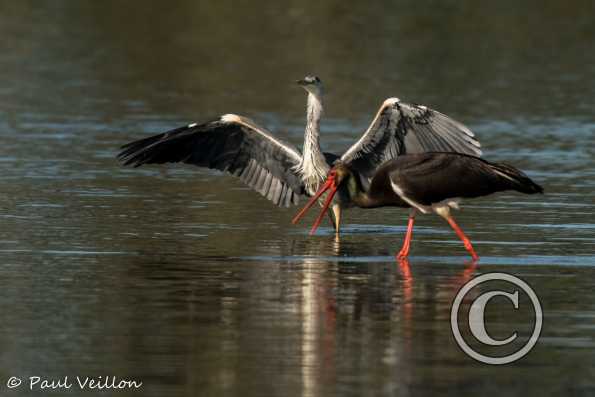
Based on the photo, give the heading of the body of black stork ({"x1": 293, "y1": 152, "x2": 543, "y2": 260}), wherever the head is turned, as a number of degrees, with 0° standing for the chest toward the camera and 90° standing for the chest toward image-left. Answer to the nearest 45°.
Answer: approximately 90°

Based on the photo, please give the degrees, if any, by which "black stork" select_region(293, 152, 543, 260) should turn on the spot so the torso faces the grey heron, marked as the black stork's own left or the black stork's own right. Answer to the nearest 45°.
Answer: approximately 45° to the black stork's own right

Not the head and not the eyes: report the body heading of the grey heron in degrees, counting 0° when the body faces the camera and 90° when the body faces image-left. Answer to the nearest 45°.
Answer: approximately 45°

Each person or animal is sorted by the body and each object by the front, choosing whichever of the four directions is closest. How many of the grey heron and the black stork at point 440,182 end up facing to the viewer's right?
0

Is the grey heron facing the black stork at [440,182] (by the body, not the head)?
no
